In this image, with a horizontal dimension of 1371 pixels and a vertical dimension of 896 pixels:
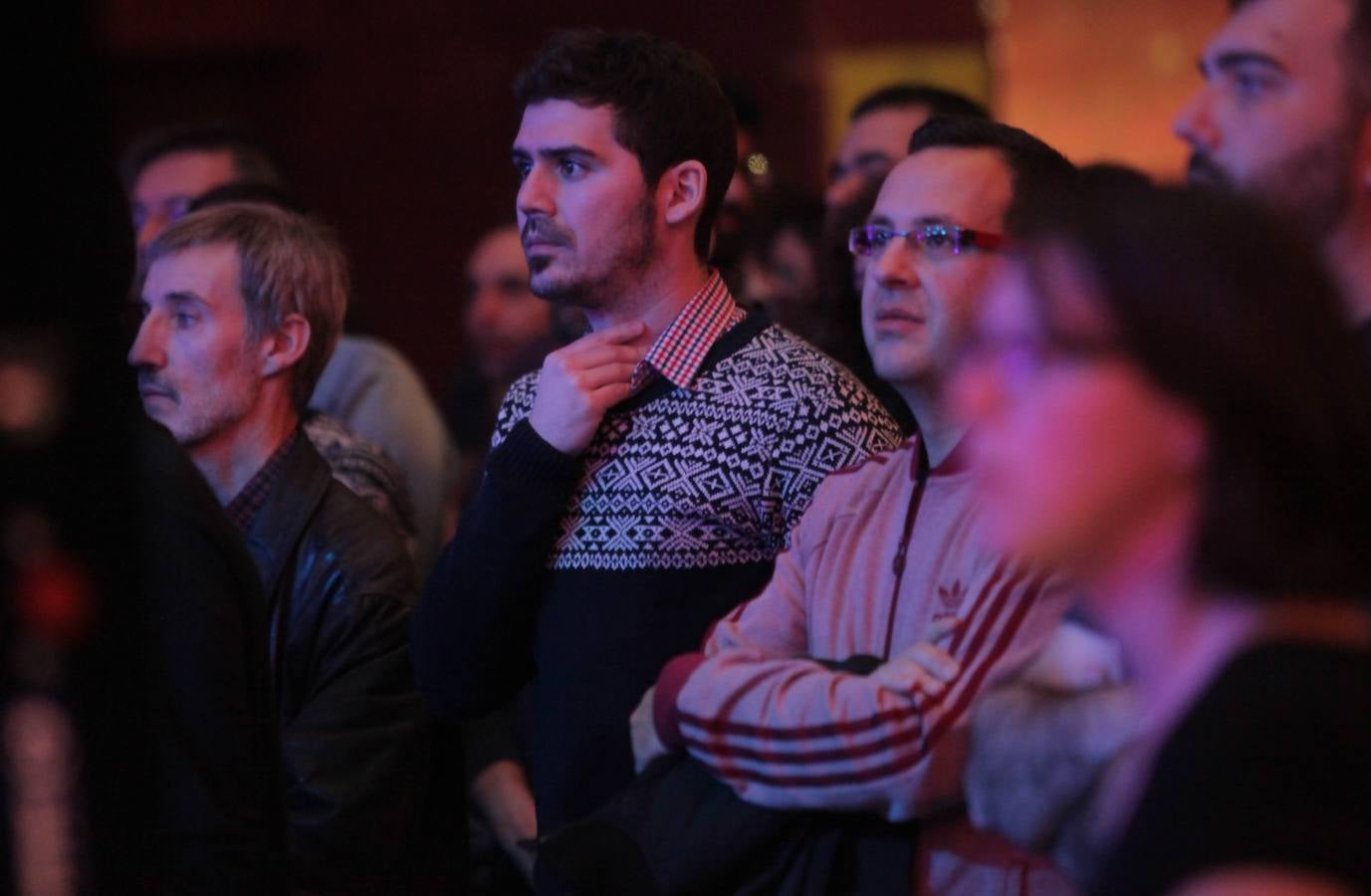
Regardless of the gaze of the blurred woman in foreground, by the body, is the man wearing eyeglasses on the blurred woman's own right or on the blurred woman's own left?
on the blurred woman's own right

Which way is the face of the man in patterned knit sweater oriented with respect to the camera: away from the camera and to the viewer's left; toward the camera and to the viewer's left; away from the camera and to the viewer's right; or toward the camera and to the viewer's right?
toward the camera and to the viewer's left

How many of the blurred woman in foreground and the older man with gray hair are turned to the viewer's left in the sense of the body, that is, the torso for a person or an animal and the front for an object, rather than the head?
2

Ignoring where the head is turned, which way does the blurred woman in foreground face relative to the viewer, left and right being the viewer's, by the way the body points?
facing to the left of the viewer

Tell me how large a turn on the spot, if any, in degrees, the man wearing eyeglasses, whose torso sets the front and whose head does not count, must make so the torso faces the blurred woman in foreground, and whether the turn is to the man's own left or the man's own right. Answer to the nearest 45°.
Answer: approximately 45° to the man's own left

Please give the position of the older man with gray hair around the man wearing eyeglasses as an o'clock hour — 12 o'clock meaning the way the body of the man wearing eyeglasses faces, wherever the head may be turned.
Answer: The older man with gray hair is roughly at 3 o'clock from the man wearing eyeglasses.

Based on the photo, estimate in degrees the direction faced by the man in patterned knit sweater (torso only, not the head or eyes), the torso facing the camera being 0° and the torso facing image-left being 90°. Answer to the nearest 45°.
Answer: approximately 45°

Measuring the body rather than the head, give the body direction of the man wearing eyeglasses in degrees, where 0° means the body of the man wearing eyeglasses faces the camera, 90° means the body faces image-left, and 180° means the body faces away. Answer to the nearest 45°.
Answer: approximately 45°

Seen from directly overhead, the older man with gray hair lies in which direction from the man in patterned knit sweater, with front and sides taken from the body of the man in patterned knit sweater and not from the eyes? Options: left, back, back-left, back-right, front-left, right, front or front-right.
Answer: right

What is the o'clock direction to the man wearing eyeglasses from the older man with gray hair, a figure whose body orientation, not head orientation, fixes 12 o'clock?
The man wearing eyeglasses is roughly at 8 o'clock from the older man with gray hair.

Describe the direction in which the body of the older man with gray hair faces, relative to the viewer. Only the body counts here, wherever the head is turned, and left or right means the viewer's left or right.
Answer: facing to the left of the viewer

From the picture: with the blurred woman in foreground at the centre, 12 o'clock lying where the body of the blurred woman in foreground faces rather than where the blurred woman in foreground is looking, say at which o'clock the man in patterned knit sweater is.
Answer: The man in patterned knit sweater is roughly at 2 o'clock from the blurred woman in foreground.

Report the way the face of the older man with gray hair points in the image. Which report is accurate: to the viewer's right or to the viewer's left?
to the viewer's left

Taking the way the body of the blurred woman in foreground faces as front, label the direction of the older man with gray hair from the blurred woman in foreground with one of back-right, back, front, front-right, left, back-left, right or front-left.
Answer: front-right
